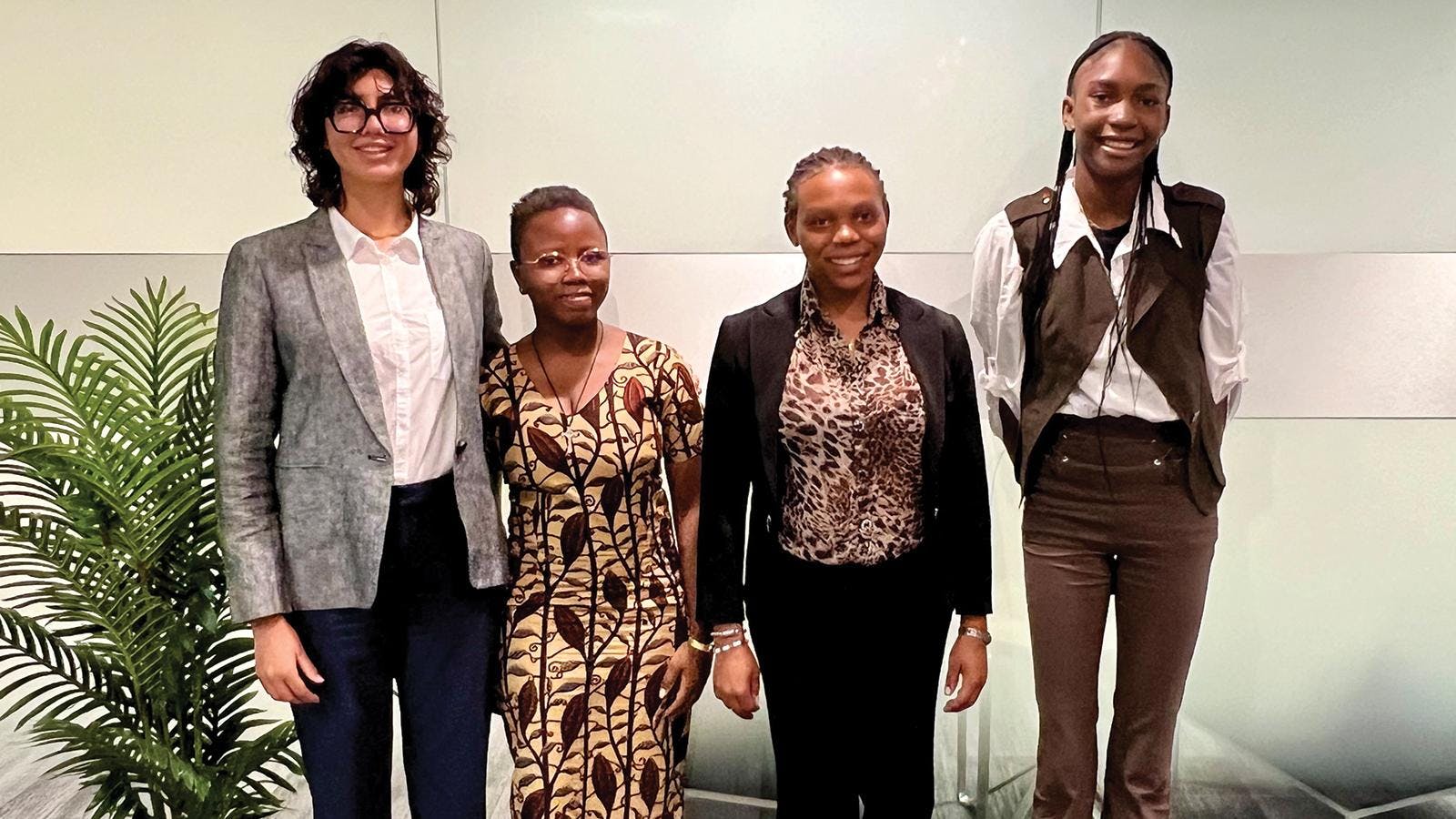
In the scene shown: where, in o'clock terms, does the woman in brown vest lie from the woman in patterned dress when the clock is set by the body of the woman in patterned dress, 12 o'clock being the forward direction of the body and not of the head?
The woman in brown vest is roughly at 9 o'clock from the woman in patterned dress.

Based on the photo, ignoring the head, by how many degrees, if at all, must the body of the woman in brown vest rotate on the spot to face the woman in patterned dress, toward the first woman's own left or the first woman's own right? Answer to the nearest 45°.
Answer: approximately 45° to the first woman's own right

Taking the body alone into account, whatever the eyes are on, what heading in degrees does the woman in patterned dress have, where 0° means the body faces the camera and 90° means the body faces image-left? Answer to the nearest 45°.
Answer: approximately 0°

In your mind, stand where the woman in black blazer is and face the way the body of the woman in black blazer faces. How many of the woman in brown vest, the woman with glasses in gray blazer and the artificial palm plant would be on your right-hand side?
2

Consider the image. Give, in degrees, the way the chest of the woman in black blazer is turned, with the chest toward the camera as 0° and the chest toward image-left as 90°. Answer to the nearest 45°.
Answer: approximately 0°

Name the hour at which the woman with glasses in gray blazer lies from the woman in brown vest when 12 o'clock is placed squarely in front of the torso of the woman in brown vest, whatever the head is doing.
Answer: The woman with glasses in gray blazer is roughly at 2 o'clock from the woman in brown vest.
